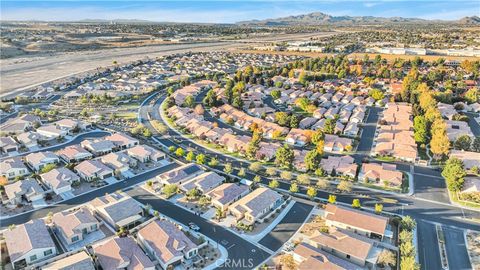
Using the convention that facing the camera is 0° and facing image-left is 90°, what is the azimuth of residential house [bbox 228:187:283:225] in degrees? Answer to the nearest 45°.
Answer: approximately 45°

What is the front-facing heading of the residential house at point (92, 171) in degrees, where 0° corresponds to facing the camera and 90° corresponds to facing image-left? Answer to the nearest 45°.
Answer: approximately 315°

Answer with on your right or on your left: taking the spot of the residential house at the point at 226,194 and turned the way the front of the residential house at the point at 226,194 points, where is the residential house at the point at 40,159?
on your right
